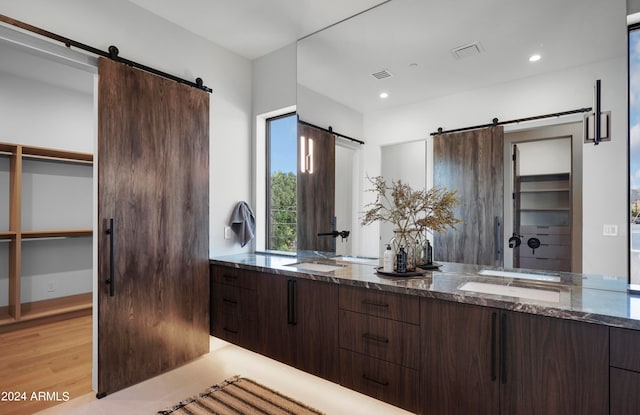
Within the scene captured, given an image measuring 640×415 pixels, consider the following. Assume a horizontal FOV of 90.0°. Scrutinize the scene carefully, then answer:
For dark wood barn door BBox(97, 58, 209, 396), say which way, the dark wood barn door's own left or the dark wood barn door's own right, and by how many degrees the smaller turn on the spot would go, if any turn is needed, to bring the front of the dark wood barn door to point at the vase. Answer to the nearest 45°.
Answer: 0° — it already faces it

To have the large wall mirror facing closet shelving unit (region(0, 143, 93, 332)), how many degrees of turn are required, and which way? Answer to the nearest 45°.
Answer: approximately 45° to its right

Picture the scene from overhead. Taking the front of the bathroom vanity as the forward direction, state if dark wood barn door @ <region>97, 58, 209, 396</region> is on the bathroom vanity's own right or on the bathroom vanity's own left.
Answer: on the bathroom vanity's own right

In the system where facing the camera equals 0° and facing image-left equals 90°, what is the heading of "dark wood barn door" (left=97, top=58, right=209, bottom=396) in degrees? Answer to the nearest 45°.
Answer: approximately 315°

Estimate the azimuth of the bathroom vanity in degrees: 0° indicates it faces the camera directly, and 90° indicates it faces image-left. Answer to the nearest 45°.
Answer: approximately 45°
